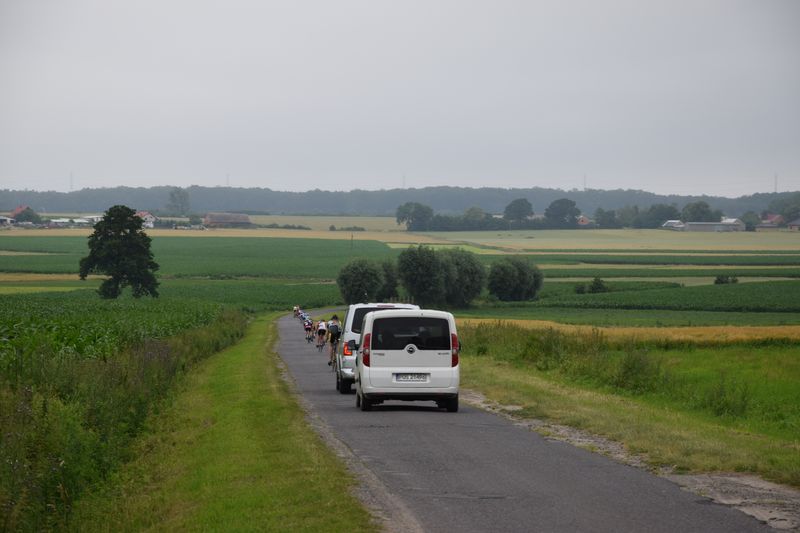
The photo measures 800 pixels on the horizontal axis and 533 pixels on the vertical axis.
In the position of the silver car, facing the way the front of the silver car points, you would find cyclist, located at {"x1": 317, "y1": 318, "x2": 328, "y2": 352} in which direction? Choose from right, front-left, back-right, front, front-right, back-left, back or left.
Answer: front

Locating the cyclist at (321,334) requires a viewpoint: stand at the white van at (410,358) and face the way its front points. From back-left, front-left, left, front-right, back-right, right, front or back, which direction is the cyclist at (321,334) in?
front

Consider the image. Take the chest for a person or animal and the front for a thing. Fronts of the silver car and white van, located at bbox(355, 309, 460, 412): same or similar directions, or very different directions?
same or similar directions

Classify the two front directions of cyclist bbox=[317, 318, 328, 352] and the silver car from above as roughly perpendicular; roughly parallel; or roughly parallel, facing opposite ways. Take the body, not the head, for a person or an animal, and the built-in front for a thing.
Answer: roughly parallel

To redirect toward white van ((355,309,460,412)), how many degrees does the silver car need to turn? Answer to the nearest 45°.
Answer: approximately 180°

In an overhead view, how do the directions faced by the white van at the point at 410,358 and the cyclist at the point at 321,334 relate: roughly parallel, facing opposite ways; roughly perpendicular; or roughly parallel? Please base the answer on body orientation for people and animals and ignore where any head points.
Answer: roughly parallel

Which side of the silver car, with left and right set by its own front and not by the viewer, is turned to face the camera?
back

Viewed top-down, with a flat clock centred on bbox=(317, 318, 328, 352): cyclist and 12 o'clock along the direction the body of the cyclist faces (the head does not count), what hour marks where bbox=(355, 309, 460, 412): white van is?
The white van is roughly at 6 o'clock from the cyclist.

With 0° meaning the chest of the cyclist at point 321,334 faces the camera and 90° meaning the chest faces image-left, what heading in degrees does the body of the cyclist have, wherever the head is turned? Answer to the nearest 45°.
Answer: approximately 180°

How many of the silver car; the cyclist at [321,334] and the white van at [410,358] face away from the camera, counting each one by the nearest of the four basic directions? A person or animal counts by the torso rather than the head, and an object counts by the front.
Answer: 3

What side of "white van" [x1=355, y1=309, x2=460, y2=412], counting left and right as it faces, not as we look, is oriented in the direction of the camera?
back

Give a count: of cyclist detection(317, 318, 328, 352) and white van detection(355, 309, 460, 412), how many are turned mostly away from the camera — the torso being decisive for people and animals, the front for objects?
2

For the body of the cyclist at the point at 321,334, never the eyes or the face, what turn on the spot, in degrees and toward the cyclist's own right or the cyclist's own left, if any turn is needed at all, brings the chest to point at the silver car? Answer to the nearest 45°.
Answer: approximately 180°

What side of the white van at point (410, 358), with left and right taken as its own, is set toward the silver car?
front

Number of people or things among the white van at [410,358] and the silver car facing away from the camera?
2
